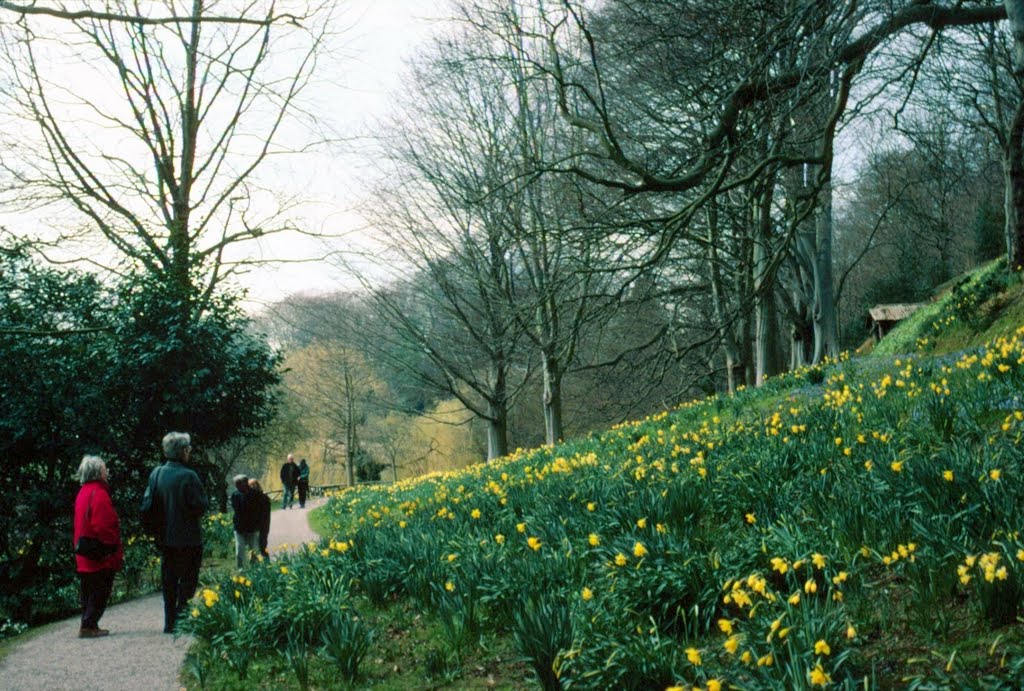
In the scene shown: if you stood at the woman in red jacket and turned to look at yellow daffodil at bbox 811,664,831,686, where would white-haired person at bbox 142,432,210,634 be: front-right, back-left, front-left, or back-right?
front-left

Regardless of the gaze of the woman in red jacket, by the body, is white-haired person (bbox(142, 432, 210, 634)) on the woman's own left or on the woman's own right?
on the woman's own right

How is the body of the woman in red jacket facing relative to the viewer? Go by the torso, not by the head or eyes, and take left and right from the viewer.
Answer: facing away from the viewer and to the right of the viewer

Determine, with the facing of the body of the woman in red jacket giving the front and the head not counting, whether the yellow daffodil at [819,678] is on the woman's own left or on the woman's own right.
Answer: on the woman's own right

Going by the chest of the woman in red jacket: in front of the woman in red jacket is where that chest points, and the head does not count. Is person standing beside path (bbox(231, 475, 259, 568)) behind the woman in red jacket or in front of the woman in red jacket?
in front
